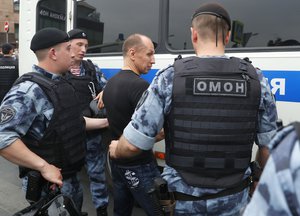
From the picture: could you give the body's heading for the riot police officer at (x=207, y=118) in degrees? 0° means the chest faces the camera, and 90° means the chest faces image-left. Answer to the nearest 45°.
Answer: approximately 180°

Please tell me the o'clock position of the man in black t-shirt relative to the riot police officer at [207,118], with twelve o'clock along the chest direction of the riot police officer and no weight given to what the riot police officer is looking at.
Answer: The man in black t-shirt is roughly at 11 o'clock from the riot police officer.

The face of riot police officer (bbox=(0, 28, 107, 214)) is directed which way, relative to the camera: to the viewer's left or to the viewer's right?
to the viewer's right

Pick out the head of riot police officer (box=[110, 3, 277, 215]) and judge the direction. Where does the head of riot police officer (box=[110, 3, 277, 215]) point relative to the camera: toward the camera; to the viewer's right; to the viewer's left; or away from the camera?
away from the camera

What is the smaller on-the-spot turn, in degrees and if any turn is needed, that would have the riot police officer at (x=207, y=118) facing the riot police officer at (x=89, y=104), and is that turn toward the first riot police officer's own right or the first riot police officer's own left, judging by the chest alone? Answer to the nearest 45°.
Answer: approximately 45° to the first riot police officer's own left

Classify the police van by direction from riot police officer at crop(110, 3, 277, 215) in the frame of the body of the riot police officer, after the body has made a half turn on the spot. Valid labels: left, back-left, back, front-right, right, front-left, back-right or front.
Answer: back
